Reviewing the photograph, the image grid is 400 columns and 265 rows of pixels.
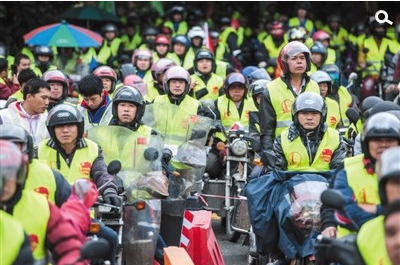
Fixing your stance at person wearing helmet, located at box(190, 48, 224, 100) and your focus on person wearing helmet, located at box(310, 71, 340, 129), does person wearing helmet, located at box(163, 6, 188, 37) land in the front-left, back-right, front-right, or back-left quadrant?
back-left

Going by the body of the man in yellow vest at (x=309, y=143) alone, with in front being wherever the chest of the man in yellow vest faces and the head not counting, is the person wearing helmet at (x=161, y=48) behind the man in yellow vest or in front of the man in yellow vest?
behind

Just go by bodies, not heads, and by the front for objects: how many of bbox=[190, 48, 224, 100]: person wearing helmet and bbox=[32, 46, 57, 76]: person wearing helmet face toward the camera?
2

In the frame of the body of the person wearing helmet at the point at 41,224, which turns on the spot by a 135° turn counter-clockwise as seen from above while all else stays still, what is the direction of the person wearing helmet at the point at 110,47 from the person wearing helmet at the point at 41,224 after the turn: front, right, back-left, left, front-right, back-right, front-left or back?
front-left

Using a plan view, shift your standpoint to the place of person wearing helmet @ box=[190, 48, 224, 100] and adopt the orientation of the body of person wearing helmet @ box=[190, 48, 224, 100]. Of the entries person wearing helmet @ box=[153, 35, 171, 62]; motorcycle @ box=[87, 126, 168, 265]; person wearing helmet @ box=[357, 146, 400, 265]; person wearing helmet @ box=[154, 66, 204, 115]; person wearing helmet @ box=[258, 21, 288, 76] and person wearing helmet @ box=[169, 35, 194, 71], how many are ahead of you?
3

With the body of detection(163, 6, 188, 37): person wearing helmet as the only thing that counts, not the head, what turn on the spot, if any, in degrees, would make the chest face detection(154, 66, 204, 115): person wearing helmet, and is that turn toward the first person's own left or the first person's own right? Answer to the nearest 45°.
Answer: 0° — they already face them

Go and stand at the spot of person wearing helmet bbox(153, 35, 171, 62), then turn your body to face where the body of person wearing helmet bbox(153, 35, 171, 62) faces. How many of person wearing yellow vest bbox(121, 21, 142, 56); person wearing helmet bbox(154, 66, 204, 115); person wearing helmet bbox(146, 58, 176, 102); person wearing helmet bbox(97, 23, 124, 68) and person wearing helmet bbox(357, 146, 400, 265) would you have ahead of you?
3

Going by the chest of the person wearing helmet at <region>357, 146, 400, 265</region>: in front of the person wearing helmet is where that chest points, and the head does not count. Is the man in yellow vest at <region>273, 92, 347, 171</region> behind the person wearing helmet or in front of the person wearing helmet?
behind
